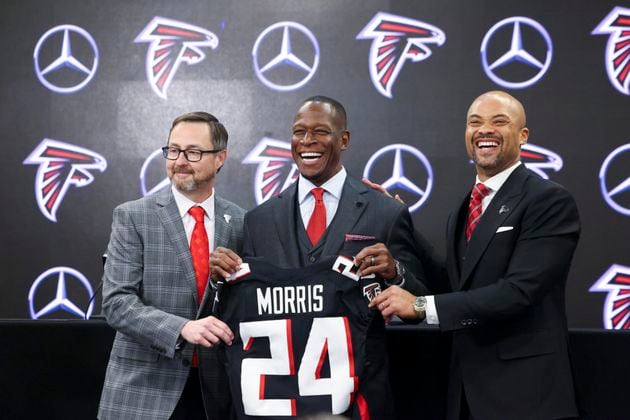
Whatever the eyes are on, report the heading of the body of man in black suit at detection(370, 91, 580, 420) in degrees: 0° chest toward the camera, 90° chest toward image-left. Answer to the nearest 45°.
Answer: approximately 45°

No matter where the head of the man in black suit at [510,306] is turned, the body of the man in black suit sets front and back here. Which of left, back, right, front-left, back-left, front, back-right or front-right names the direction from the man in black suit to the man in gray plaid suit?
front-right

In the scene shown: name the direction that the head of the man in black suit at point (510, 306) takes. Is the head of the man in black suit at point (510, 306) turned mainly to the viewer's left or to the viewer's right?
to the viewer's left
